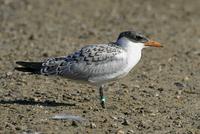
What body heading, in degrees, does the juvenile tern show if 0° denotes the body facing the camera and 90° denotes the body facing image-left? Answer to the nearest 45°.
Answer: approximately 270°
